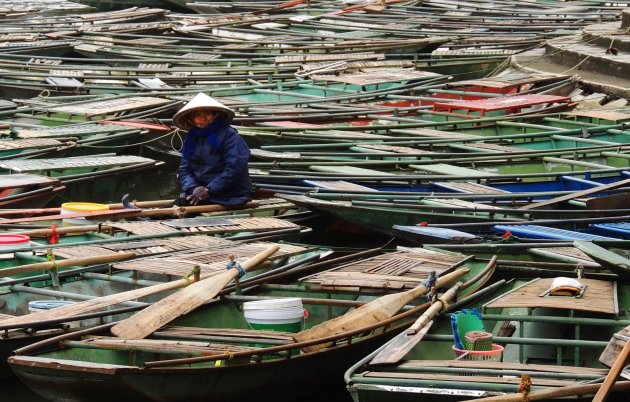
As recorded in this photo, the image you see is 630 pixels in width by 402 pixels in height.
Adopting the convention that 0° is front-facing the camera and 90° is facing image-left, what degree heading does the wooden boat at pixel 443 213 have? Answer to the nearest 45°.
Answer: approximately 90°

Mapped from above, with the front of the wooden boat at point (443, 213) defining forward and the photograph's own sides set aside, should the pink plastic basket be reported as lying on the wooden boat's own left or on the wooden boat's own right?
on the wooden boat's own left

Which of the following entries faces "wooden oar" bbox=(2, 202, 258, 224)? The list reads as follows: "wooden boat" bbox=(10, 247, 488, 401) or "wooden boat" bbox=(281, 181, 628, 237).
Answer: "wooden boat" bbox=(281, 181, 628, 237)

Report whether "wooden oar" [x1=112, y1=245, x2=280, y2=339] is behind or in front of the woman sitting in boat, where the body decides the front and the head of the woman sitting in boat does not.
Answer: in front

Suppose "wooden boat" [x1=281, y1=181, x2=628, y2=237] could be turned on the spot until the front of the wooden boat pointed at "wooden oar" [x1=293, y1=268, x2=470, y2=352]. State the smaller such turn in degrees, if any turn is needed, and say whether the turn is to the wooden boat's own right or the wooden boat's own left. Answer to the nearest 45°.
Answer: approximately 90° to the wooden boat's own left
